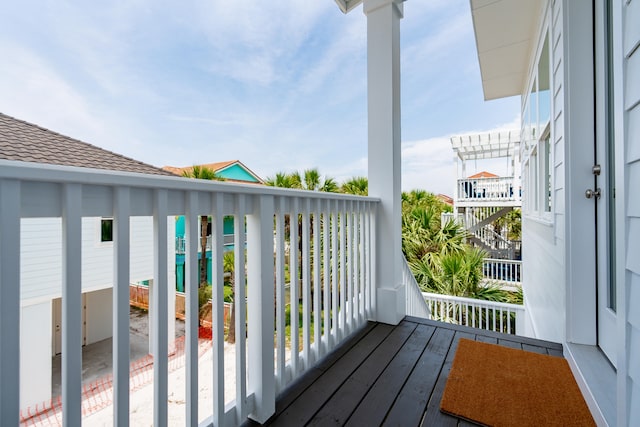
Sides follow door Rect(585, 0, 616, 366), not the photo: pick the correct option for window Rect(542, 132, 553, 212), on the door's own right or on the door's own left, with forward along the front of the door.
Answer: on the door's own right

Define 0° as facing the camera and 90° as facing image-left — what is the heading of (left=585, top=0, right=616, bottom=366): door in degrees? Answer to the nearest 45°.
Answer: approximately 90°

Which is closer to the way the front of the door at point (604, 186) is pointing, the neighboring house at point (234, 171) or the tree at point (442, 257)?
the neighboring house

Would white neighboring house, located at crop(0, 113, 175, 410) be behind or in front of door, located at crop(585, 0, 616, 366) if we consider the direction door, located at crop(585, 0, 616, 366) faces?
in front

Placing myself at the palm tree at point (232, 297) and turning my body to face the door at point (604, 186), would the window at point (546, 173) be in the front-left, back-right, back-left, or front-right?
front-left

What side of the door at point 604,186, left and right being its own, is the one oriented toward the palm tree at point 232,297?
front

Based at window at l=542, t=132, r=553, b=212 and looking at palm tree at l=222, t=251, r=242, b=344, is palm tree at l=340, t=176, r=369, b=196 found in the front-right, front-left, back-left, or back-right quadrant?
front-right

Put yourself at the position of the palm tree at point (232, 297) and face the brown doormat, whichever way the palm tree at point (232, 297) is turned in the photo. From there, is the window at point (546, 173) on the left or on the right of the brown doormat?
left

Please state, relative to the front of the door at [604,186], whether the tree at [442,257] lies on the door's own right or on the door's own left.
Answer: on the door's own right
